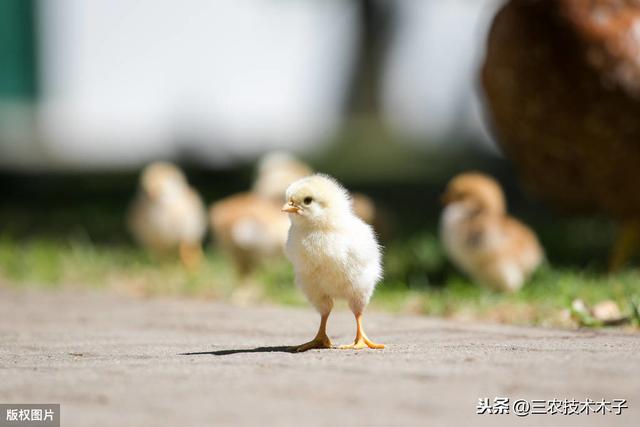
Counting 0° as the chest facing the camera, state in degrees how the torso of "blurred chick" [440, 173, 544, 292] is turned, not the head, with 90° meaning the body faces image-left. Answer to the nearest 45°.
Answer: approximately 90°

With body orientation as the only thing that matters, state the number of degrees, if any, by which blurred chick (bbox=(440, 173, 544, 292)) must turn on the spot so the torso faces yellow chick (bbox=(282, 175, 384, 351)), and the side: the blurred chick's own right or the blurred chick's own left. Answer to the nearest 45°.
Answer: approximately 90° to the blurred chick's own left

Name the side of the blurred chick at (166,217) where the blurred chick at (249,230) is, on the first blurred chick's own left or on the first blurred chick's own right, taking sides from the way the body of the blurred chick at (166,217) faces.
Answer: on the first blurred chick's own left

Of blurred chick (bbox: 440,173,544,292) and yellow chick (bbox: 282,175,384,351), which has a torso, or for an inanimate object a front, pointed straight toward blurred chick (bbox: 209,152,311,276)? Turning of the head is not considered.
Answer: blurred chick (bbox: 440,173,544,292)

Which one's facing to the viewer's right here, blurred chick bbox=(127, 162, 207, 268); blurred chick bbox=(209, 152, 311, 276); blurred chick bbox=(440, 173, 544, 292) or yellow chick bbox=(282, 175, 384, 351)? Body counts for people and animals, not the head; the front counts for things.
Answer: blurred chick bbox=(209, 152, 311, 276)

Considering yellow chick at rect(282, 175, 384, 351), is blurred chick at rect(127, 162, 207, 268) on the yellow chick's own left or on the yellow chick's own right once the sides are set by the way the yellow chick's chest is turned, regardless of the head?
on the yellow chick's own right

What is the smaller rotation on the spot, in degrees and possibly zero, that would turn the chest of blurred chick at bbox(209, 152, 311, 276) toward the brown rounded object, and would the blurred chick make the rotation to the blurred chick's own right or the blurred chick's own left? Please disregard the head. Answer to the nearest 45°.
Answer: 0° — it already faces it

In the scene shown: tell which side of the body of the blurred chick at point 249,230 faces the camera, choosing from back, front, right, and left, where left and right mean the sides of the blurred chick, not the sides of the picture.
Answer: right

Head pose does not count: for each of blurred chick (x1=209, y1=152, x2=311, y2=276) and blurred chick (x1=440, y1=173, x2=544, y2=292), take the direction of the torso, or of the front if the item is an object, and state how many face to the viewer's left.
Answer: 1

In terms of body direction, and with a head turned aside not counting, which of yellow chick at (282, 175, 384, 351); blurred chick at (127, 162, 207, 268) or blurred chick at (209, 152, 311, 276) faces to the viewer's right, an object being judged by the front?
blurred chick at (209, 152, 311, 276)

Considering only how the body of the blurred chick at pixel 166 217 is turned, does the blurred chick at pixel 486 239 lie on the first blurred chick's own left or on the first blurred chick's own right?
on the first blurred chick's own left

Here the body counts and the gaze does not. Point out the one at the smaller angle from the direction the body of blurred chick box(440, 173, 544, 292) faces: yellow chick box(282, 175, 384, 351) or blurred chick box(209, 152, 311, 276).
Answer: the blurred chick

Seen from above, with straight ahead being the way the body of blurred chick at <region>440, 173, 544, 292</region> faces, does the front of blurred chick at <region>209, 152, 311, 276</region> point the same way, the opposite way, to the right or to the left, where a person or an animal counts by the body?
the opposite way

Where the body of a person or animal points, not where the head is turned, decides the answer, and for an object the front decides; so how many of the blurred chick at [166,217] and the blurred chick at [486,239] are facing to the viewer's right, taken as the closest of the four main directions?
0

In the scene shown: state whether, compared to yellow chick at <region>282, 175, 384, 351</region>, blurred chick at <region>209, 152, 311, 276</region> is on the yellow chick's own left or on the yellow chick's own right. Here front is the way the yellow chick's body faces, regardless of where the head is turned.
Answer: on the yellow chick's own right
